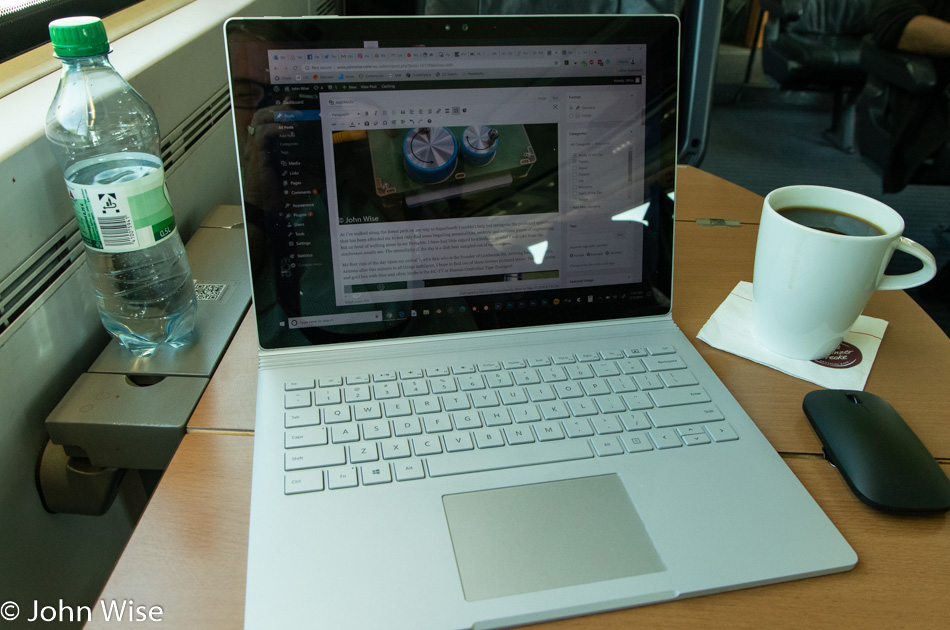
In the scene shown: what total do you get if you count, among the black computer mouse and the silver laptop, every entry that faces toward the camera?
1

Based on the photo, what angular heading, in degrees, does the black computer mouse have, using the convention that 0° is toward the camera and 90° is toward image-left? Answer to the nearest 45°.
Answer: approximately 135°

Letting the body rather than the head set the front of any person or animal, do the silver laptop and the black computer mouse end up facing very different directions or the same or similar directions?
very different directions

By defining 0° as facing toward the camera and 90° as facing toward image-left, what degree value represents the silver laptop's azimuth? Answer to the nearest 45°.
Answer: approximately 0°
